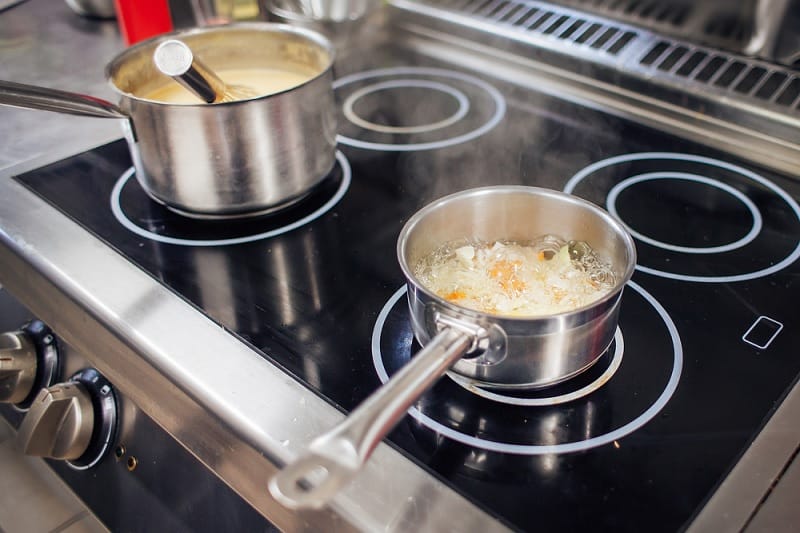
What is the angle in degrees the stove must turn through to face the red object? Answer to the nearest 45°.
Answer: approximately 90° to its right

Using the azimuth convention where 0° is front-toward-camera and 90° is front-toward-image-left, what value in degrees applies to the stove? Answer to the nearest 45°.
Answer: approximately 45°
